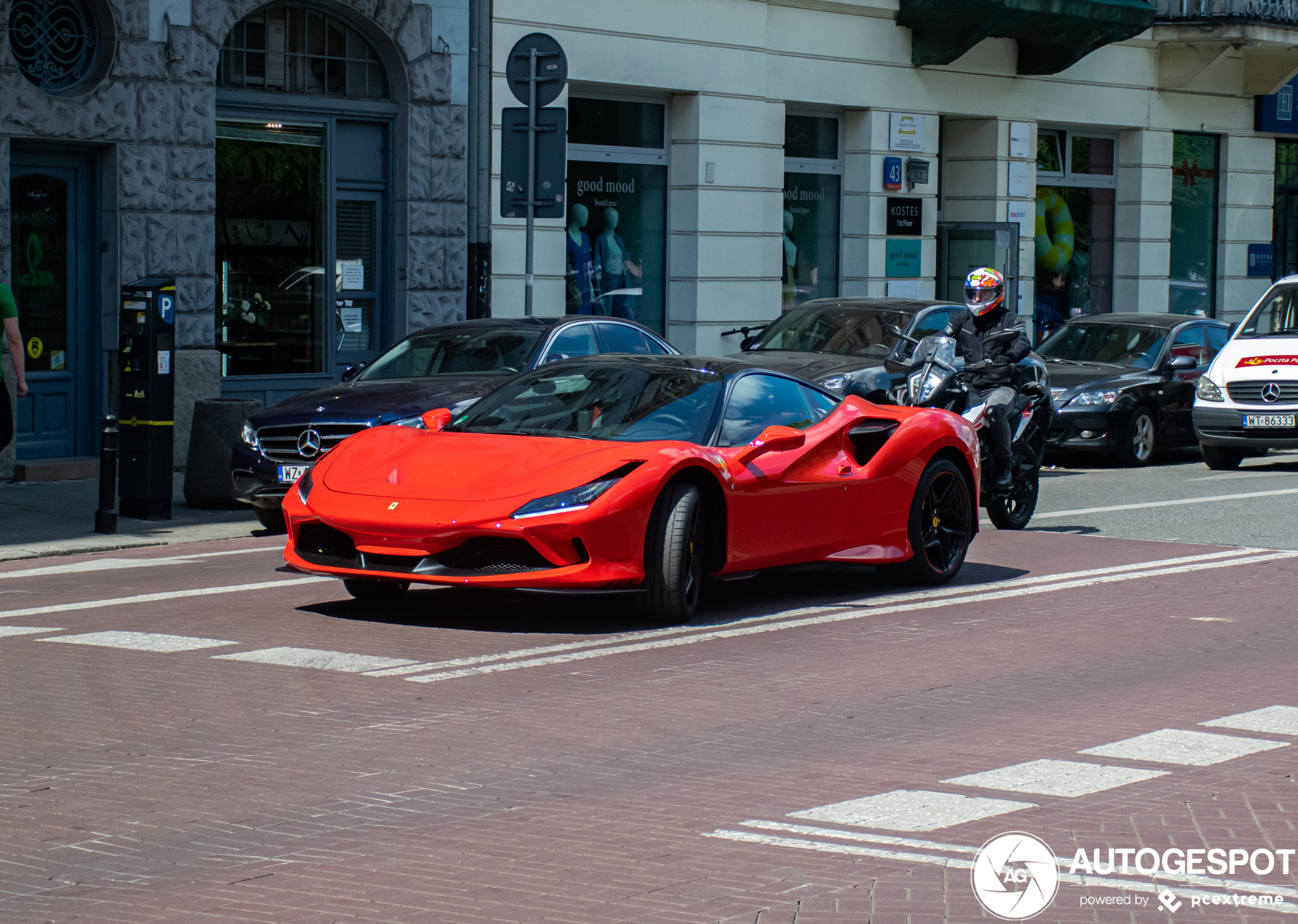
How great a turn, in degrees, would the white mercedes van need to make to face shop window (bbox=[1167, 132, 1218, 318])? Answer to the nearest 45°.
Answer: approximately 135° to its right

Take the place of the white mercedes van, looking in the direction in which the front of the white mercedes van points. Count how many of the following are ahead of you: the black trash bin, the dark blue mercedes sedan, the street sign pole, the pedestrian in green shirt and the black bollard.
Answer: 5

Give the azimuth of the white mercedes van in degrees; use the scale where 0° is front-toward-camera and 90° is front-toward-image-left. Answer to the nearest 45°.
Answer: approximately 45°

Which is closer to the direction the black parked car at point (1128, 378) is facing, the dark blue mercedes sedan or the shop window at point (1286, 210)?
the dark blue mercedes sedan

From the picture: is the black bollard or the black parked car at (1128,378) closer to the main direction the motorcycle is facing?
the black bollard

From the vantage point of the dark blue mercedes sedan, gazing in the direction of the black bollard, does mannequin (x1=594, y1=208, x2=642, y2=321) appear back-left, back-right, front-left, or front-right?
back-right

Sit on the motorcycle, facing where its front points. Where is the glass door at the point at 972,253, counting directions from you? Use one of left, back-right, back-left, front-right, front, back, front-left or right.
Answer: back-right

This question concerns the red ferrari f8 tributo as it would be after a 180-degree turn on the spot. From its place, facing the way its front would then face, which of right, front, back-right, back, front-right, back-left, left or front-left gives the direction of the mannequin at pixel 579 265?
front-left

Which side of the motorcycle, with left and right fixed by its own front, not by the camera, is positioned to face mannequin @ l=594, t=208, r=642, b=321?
right

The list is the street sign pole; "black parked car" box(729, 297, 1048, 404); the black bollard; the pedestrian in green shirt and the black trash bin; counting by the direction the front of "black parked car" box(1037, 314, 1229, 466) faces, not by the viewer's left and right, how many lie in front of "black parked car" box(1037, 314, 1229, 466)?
5

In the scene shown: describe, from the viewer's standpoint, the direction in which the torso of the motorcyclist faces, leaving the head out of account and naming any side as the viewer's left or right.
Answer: facing the viewer and to the left of the viewer

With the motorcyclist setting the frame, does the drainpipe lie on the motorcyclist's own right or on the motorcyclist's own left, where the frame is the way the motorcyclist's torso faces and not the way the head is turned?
on the motorcyclist's own right

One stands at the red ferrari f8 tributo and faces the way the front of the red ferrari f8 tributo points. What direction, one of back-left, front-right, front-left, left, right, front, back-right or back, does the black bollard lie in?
right

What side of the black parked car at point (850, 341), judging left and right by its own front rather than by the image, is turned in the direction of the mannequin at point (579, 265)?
right
